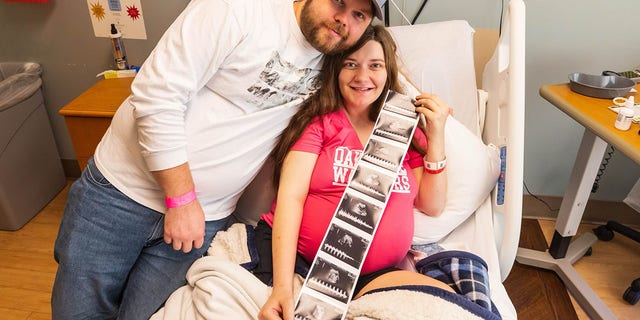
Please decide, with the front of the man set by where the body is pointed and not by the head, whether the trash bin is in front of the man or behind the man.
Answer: behind

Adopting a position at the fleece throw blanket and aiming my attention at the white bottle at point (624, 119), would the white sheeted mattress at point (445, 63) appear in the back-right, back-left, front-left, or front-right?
front-left

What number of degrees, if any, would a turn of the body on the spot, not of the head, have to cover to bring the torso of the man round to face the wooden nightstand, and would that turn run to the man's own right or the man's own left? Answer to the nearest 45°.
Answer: approximately 180°

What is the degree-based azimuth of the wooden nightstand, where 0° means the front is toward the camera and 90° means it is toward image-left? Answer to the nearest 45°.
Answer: approximately 0°

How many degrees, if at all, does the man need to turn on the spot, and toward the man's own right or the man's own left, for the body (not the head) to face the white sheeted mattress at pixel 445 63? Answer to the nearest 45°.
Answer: approximately 45° to the man's own left

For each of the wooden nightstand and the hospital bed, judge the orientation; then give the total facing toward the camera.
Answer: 2

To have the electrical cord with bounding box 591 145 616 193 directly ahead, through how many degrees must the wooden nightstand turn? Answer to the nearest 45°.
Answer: approximately 45° to its left

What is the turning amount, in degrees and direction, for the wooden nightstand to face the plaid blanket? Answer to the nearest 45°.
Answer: approximately 45° to its left

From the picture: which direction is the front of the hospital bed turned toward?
toward the camera

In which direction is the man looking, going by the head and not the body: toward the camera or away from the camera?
toward the camera

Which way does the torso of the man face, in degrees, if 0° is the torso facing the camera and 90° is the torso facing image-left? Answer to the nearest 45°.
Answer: approximately 315°
